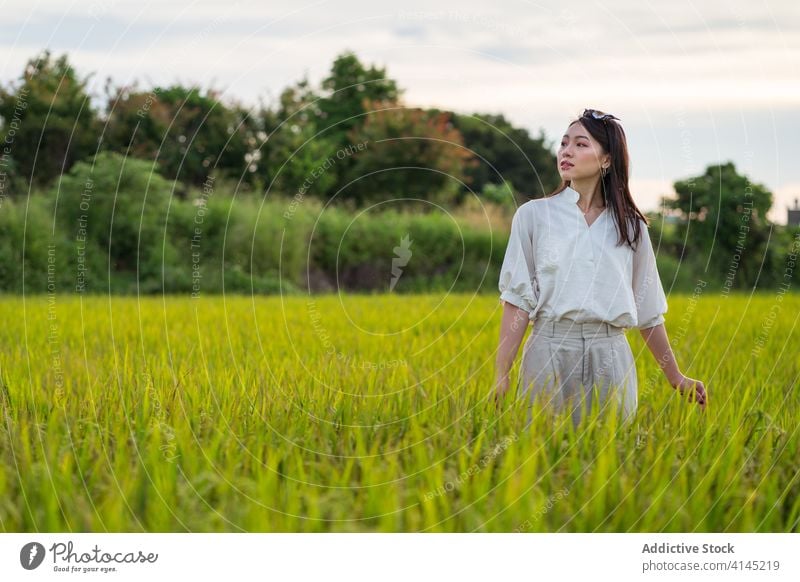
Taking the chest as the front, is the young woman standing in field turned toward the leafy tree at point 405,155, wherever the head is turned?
no

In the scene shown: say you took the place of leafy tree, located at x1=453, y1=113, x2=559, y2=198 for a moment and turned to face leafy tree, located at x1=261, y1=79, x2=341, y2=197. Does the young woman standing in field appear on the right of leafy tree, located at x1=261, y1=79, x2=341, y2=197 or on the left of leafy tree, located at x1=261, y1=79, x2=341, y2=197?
left

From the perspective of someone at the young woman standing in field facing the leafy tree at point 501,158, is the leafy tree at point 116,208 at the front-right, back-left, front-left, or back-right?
front-left

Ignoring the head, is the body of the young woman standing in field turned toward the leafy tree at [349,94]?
no

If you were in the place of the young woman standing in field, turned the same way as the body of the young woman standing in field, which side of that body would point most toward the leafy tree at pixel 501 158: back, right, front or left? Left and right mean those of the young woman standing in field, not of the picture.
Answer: back

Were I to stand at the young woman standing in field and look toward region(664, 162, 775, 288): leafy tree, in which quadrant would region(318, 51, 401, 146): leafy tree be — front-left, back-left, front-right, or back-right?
front-left

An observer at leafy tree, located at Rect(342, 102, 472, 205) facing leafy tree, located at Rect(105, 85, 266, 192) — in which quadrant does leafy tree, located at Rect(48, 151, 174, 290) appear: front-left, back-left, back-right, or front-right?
front-left

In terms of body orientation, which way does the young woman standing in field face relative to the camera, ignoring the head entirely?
toward the camera

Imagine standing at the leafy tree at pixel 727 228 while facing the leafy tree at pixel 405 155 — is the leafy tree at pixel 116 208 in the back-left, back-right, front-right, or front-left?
front-left

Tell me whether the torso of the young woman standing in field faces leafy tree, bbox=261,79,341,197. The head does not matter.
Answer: no

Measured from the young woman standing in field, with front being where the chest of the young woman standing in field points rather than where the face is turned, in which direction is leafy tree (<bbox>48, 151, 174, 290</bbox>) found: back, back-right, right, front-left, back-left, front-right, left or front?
back-right

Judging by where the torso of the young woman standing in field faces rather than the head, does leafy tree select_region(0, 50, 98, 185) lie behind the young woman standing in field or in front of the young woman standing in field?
behind

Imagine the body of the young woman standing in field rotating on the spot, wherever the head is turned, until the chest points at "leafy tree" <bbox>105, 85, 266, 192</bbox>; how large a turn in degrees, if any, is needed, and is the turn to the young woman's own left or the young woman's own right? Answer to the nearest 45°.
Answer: approximately 135° to the young woman's own right

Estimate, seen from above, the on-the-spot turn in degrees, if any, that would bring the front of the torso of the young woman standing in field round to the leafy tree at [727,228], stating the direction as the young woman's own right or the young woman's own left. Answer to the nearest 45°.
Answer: approximately 180°
